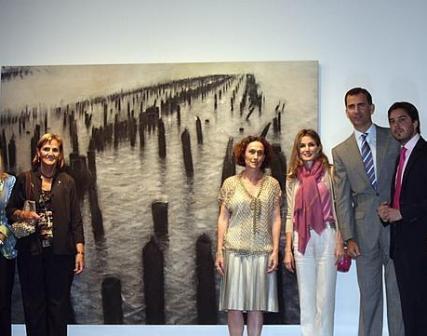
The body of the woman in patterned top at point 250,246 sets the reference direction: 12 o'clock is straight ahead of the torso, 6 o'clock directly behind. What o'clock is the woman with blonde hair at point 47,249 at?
The woman with blonde hair is roughly at 3 o'clock from the woman in patterned top.

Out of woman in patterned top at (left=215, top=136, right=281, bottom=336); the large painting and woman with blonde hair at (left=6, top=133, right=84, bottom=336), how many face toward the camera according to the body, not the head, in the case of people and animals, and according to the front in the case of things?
3

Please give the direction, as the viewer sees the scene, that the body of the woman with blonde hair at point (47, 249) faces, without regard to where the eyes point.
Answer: toward the camera

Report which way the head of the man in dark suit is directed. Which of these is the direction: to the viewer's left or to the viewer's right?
to the viewer's left

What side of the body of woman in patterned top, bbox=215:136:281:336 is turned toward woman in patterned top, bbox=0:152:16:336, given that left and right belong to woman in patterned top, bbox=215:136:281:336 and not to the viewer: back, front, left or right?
right

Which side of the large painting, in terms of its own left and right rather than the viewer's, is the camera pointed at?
front

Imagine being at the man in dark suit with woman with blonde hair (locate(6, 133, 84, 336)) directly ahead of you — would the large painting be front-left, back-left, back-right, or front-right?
front-right

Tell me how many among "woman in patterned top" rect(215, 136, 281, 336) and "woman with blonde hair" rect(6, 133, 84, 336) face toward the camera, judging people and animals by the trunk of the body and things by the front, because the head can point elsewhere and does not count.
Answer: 2

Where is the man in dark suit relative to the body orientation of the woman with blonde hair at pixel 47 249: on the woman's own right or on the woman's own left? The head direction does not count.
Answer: on the woman's own left

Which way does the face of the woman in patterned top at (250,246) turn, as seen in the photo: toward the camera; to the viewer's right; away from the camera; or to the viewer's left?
toward the camera

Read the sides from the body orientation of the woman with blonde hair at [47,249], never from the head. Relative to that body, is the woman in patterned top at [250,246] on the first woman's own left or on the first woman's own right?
on the first woman's own left

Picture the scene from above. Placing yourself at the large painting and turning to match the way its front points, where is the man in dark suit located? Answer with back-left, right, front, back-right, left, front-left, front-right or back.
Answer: front-left

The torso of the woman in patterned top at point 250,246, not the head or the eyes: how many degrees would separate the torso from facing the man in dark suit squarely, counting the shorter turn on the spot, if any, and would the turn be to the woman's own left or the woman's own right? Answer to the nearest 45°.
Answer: approximately 90° to the woman's own left
